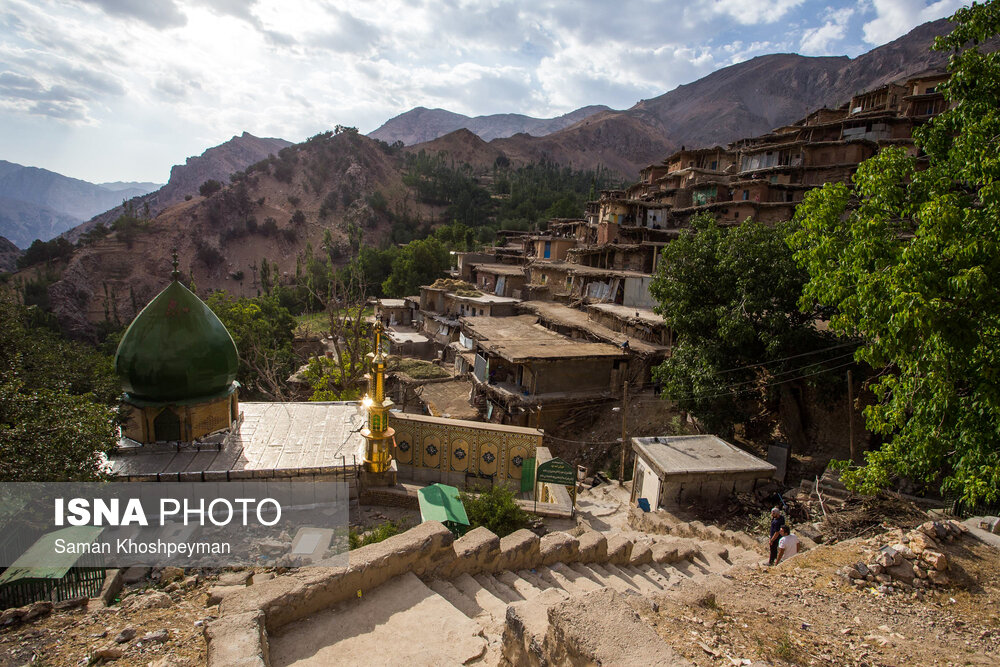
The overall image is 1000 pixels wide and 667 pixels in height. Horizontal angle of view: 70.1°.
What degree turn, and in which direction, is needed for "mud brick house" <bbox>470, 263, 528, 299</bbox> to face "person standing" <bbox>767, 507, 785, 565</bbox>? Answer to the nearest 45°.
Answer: approximately 45° to its left

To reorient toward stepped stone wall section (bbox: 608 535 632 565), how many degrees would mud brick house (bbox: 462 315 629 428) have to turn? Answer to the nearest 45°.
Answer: approximately 45° to its left

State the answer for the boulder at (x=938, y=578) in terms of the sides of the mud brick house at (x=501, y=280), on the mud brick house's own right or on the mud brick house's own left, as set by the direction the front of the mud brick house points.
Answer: on the mud brick house's own left

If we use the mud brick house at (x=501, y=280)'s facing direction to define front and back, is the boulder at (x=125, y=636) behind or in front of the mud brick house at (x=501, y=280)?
in front

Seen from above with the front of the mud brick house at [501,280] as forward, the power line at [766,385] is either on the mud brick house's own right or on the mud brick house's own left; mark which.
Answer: on the mud brick house's own left

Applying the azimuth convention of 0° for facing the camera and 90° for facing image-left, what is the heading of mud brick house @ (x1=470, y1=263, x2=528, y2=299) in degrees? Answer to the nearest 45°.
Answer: approximately 45°

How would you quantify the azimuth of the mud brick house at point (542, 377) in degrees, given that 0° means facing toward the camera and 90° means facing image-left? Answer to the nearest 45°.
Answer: approximately 45°

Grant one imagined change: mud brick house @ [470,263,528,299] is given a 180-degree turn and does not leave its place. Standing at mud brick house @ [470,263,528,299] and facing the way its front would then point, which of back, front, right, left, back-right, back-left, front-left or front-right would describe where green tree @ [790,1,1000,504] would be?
back-right

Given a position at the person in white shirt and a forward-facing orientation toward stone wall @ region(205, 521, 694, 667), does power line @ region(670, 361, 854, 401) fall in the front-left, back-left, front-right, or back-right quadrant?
back-right

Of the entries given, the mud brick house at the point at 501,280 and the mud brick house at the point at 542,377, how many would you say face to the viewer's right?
0

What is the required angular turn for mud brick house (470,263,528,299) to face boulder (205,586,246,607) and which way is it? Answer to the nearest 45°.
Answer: approximately 45° to its left

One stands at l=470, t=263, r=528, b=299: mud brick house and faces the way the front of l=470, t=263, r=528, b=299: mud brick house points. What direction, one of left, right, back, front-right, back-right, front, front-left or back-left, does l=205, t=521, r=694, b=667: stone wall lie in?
front-left
